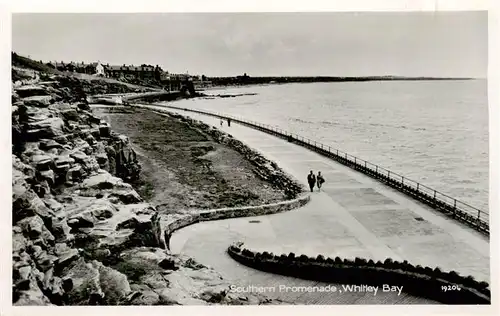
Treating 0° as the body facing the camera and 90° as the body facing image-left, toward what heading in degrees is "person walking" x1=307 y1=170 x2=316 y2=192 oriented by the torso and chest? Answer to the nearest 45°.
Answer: approximately 0°
